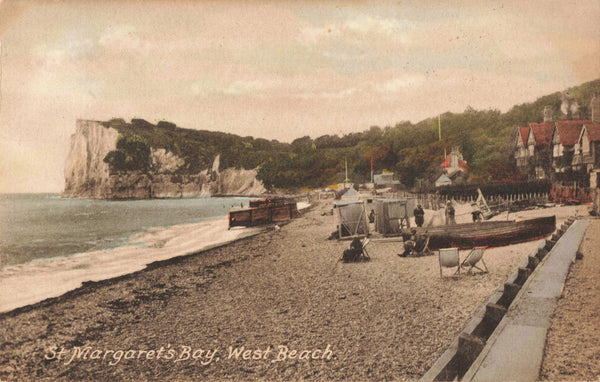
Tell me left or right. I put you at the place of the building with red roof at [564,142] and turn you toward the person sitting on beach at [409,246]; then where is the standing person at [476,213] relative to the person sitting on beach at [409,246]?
right

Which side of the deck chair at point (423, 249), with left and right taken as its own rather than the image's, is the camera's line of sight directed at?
left

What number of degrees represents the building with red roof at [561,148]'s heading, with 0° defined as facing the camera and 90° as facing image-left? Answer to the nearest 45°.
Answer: approximately 45°

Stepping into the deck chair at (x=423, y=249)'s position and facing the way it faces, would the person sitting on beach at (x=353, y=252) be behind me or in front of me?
in front
